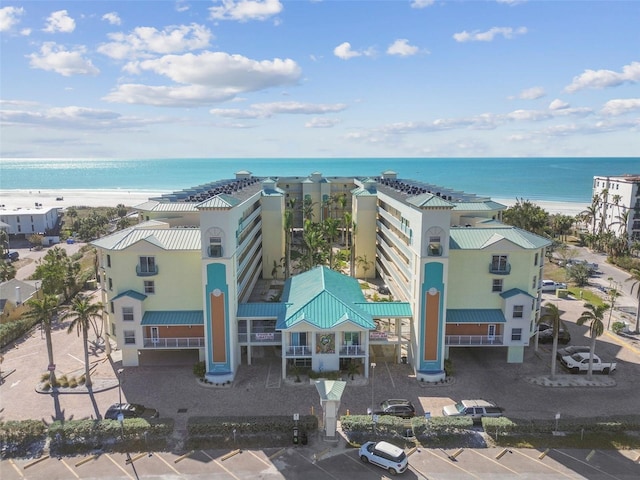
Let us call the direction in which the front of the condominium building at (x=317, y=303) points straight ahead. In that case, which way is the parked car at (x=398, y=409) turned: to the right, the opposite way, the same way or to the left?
to the right

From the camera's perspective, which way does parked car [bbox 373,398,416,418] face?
to the viewer's left

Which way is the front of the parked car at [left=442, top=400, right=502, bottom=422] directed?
to the viewer's left

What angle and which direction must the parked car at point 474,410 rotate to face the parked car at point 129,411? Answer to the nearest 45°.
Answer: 0° — it already faces it

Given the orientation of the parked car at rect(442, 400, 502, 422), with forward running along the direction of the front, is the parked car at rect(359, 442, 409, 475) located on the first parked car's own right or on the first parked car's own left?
on the first parked car's own left
